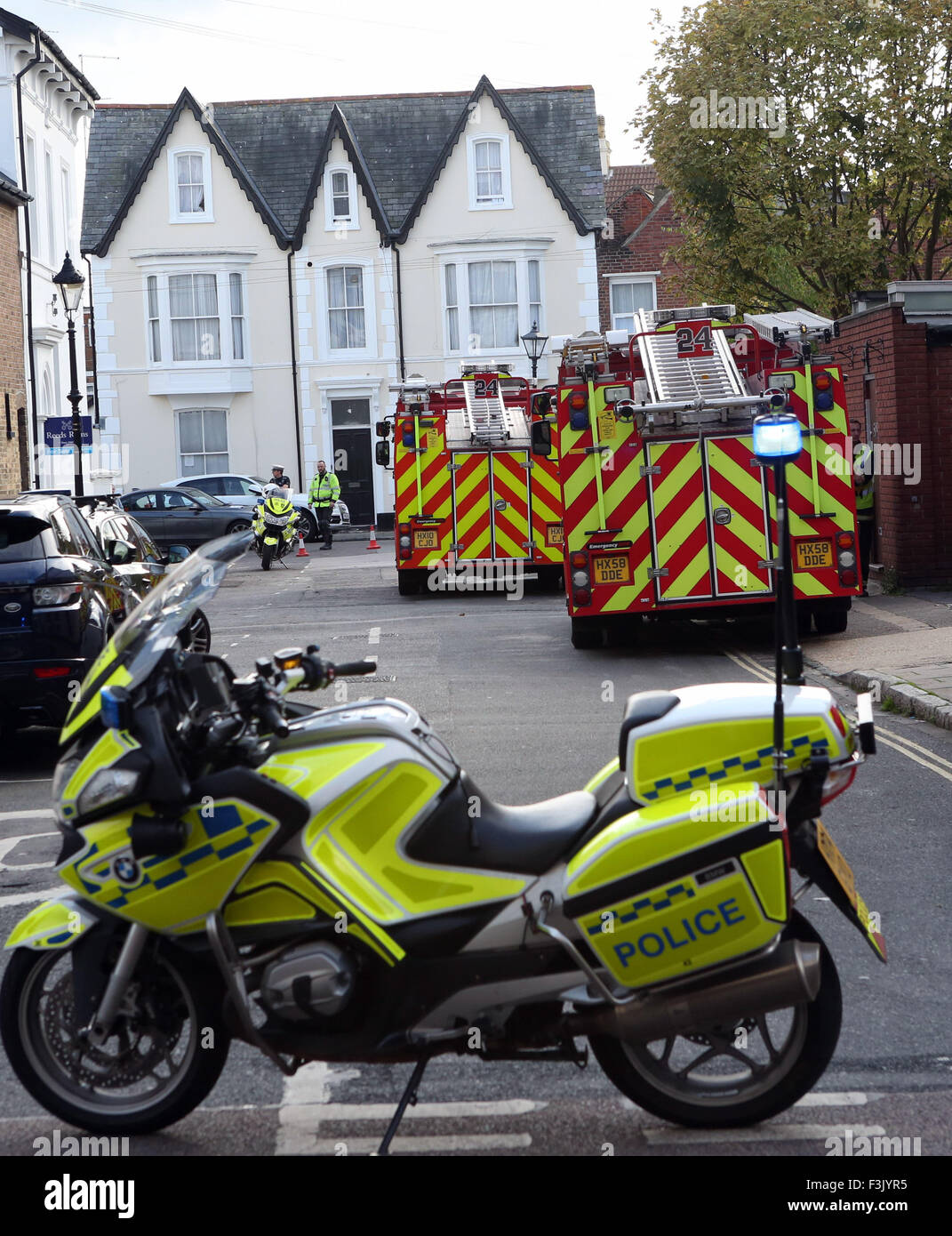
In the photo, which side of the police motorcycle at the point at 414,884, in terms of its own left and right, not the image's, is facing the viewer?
left

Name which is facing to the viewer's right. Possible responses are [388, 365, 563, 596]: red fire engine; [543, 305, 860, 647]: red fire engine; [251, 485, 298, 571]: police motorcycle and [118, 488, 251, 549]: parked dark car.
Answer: the parked dark car

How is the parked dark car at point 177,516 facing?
to the viewer's right

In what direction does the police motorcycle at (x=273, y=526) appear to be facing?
toward the camera

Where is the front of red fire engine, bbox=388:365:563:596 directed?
away from the camera

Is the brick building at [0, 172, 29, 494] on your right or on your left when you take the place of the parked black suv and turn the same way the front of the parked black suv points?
on your left

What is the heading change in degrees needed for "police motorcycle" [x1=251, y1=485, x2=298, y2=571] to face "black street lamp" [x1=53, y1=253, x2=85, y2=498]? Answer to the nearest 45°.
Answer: approximately 45° to its right

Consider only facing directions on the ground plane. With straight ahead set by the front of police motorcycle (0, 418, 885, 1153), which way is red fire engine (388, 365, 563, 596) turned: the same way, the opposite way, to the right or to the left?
to the right

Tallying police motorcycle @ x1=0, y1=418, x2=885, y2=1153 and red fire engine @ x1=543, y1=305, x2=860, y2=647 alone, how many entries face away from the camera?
1

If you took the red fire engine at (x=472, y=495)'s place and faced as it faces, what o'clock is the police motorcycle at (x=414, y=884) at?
The police motorcycle is roughly at 6 o'clock from the red fire engine.

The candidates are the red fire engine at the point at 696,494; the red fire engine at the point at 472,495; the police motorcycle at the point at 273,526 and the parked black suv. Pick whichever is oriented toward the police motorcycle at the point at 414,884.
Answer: the police motorcycle at the point at 273,526

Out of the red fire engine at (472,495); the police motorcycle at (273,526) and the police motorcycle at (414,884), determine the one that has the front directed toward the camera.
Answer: the police motorcycle at (273,526)

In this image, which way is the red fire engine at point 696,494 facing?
away from the camera
